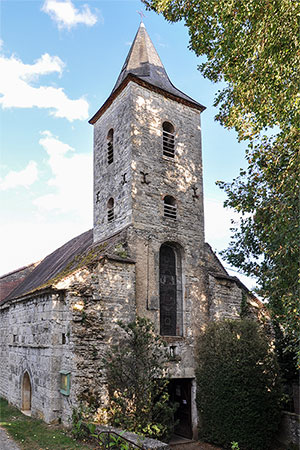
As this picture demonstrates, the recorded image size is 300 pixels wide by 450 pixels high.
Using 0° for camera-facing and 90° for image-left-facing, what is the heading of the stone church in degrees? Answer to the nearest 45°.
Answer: approximately 315°
